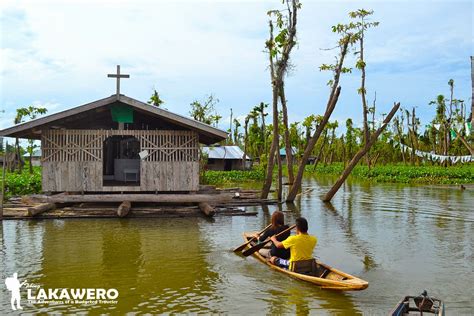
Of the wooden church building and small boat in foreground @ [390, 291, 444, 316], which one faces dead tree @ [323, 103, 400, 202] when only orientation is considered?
the small boat in foreground

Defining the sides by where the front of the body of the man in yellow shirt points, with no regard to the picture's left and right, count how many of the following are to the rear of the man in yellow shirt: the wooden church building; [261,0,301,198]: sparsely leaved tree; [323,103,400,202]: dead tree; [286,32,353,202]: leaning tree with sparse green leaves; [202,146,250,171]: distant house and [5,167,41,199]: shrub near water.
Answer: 0

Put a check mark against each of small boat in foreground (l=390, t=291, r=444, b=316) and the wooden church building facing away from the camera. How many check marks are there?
1

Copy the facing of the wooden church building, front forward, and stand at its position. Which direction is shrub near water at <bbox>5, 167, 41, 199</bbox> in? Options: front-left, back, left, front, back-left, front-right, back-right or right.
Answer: back-right

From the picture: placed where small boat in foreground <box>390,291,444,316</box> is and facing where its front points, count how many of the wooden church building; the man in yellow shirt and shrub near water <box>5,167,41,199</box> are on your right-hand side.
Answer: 0

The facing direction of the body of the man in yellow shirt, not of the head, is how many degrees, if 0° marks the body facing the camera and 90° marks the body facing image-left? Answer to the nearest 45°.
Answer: approximately 135°

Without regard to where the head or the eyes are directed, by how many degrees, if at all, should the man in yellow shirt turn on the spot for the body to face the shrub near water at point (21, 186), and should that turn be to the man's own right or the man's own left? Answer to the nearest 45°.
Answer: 0° — they already face it

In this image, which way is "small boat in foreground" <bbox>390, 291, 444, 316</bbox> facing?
away from the camera

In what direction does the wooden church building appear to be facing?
toward the camera

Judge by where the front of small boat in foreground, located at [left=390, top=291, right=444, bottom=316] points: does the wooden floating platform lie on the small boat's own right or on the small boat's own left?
on the small boat's own left

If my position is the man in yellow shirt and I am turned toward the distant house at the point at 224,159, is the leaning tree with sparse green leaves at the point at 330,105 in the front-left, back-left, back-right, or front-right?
front-right

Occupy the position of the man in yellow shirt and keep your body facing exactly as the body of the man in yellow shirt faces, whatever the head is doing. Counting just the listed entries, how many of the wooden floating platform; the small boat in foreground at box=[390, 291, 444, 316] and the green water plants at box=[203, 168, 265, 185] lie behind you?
1

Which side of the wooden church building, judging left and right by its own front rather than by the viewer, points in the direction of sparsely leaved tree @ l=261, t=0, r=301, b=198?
left

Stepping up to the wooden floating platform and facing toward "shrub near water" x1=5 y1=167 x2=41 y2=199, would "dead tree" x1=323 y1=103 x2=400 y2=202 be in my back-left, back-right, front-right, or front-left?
back-right

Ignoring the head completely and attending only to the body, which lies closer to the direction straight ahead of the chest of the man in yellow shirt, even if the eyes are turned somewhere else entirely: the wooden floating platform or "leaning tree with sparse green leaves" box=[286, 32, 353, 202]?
the wooden floating platform

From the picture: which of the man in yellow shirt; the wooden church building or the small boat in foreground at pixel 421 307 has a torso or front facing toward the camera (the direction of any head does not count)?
the wooden church building

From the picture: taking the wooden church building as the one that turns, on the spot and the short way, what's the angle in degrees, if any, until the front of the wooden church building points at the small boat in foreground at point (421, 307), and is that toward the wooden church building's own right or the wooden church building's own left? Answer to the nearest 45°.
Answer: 0° — it already faces it

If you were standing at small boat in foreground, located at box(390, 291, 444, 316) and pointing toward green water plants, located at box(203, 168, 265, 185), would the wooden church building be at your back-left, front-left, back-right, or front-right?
front-left

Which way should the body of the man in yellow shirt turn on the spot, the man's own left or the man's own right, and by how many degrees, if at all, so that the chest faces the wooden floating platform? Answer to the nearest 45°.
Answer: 0° — they already face it

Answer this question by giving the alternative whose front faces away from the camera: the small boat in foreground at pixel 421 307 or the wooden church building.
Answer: the small boat in foreground

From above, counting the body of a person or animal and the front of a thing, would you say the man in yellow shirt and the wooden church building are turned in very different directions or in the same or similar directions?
very different directions

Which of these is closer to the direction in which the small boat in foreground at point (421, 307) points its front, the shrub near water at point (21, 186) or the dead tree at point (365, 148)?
the dead tree
